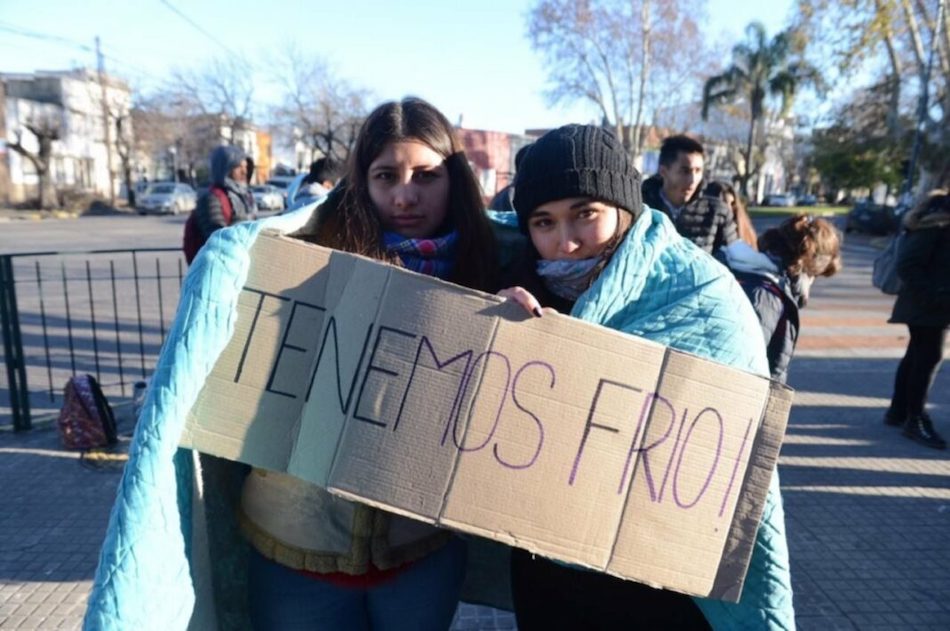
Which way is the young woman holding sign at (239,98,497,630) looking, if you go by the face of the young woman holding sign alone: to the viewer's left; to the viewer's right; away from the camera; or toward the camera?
toward the camera

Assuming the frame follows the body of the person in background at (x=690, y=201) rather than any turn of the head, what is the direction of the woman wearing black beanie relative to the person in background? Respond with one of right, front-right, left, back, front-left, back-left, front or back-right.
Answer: front-right

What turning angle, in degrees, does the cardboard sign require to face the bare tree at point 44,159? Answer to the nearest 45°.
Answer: approximately 135° to its right

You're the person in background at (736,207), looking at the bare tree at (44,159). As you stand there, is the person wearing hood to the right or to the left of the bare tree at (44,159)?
left

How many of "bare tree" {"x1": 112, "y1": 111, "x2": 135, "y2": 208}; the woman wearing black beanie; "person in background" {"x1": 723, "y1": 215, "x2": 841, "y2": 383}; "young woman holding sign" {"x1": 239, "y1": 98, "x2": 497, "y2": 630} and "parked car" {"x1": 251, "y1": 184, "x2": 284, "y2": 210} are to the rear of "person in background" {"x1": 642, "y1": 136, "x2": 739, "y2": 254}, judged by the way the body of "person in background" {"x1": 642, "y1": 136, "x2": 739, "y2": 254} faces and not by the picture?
2

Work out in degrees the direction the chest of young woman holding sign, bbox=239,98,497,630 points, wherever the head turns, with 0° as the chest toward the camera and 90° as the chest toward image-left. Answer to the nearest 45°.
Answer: approximately 0°

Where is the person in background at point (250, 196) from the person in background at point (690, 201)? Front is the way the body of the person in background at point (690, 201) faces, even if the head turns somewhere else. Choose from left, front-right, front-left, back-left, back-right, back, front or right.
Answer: back-right

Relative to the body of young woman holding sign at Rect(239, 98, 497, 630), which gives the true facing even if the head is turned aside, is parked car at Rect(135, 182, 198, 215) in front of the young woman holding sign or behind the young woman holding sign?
behind

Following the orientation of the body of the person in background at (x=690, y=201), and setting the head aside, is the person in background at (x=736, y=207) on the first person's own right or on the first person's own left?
on the first person's own left

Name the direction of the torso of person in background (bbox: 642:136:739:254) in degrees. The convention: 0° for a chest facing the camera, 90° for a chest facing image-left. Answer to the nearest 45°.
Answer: approximately 315°

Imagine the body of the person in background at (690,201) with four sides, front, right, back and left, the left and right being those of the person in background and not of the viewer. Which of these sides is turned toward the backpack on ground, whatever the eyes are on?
right

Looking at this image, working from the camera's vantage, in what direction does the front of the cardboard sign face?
facing the viewer

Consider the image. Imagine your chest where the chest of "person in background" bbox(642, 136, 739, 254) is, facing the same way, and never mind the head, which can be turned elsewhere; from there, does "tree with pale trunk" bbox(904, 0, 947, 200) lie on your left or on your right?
on your left

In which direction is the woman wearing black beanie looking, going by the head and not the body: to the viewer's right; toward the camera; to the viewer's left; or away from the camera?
toward the camera

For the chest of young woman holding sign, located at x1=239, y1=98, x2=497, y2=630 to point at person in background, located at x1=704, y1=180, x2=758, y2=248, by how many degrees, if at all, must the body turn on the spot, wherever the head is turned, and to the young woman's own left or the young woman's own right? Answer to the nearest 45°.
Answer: approximately 135° to the young woman's own left
